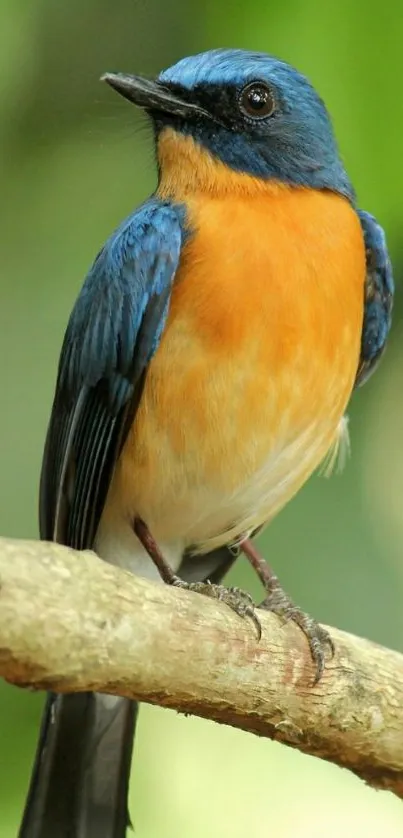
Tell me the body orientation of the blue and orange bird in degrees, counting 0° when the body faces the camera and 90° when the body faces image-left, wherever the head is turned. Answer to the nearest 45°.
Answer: approximately 315°
